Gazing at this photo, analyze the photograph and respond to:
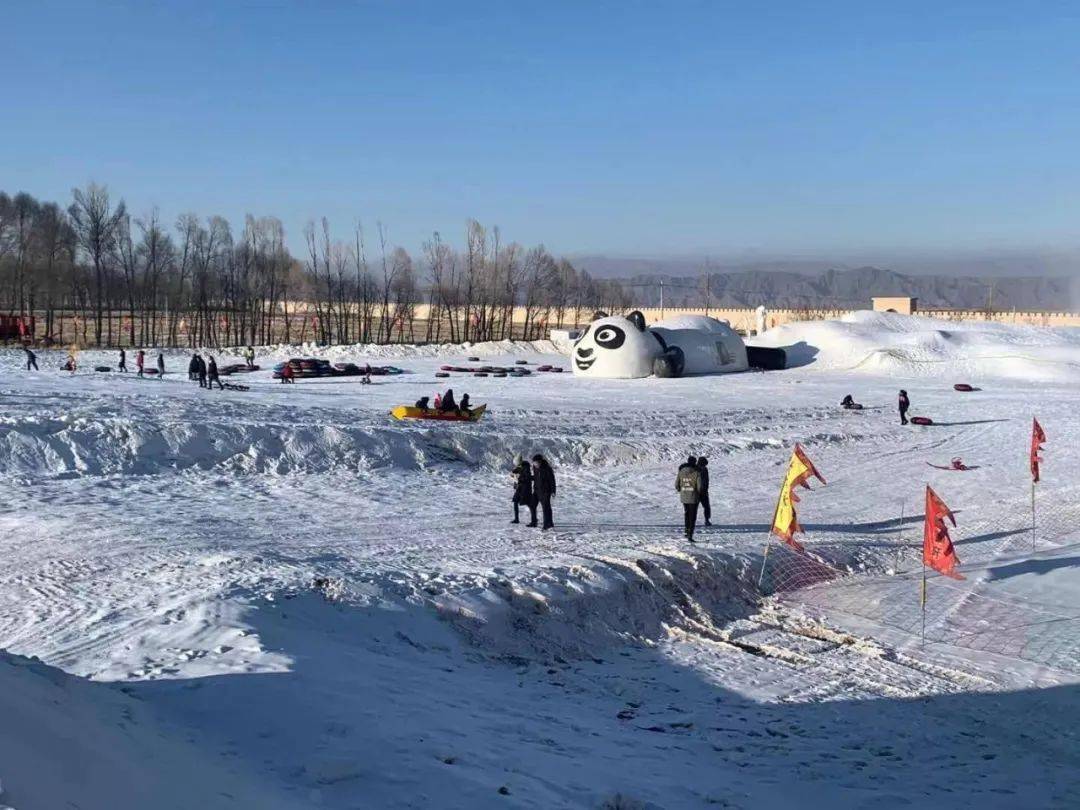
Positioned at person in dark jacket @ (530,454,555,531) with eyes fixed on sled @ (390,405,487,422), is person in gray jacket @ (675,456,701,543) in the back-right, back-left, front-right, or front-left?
back-right

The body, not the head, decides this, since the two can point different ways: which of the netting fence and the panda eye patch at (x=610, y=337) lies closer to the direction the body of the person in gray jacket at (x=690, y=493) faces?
the panda eye patch

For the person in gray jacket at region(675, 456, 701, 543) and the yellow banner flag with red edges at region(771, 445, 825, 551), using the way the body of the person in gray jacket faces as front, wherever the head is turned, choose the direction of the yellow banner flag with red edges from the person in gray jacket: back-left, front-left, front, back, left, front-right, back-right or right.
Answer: back-right

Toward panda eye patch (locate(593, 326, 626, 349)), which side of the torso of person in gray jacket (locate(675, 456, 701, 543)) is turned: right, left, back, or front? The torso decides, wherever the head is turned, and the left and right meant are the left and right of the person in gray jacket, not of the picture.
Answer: front

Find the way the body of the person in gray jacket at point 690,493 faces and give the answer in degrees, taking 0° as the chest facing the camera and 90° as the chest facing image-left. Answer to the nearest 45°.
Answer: approximately 180°

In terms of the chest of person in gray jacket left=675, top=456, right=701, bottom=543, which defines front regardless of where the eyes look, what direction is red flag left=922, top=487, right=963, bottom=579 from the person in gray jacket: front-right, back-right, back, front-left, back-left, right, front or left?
back-right

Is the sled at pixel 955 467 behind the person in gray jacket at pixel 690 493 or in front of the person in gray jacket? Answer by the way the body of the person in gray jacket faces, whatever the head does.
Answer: in front

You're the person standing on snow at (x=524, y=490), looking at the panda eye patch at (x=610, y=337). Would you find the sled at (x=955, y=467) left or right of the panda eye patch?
right

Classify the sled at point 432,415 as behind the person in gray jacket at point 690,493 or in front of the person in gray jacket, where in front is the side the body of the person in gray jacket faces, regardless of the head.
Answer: in front

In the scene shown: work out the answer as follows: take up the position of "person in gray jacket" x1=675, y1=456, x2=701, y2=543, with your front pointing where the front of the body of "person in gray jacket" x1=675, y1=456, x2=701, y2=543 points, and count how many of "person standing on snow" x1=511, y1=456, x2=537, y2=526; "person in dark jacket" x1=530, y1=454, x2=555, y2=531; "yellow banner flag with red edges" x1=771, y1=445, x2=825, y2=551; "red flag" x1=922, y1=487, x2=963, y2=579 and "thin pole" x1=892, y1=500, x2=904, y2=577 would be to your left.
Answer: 2

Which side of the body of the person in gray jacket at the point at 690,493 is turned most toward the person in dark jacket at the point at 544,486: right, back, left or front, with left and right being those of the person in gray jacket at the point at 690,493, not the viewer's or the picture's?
left

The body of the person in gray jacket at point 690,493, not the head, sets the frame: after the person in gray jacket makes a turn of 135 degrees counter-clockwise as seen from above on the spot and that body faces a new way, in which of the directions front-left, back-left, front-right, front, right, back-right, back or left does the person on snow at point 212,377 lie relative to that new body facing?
right

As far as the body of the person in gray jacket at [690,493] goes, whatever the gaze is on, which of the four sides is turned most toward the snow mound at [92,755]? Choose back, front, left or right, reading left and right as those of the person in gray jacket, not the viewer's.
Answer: back
